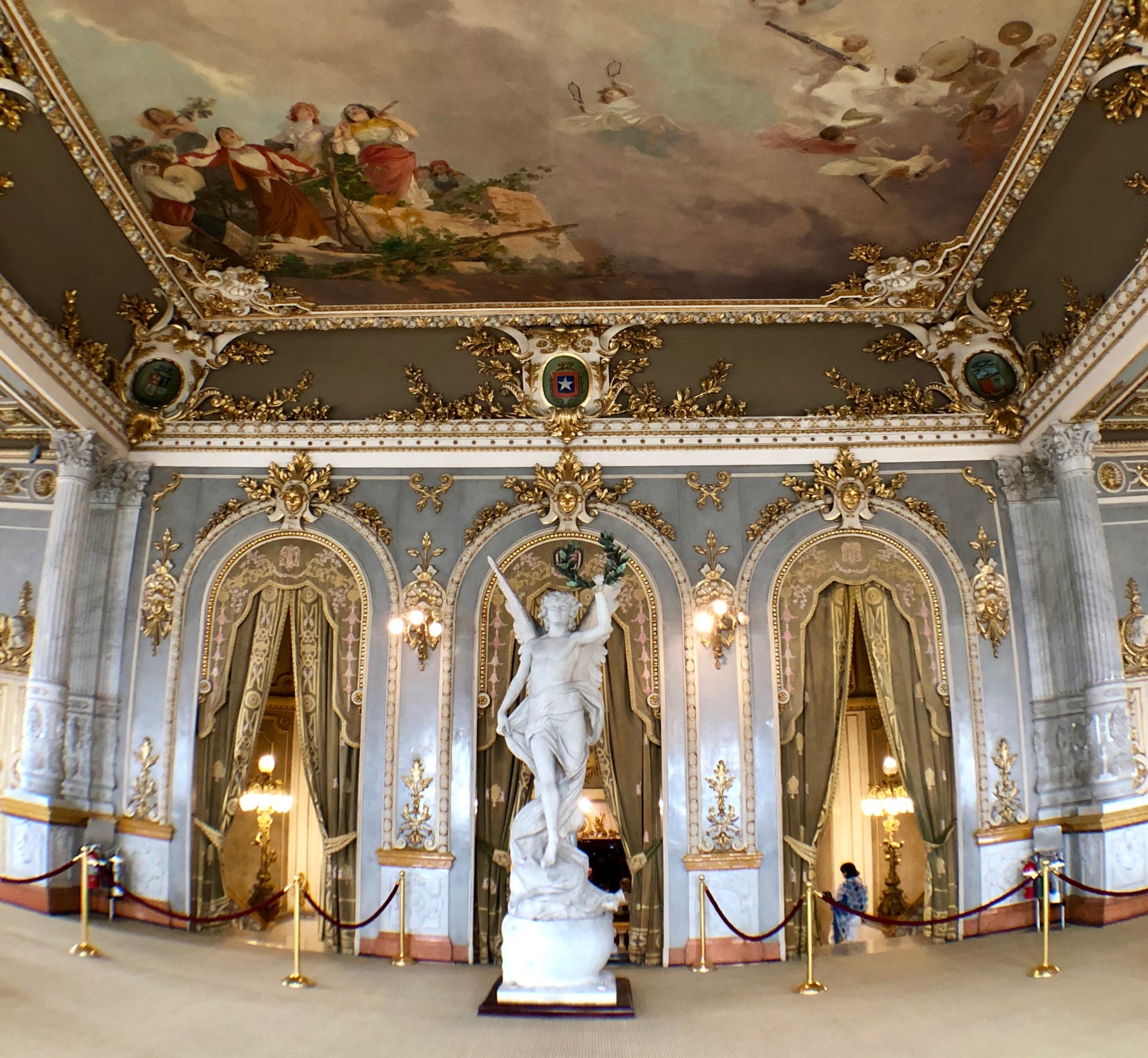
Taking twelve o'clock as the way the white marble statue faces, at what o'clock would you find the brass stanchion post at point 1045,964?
The brass stanchion post is roughly at 9 o'clock from the white marble statue.

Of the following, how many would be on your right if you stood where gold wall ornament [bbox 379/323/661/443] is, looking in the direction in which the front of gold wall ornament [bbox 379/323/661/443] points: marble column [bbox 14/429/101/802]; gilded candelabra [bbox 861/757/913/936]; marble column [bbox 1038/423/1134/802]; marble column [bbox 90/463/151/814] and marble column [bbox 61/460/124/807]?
3

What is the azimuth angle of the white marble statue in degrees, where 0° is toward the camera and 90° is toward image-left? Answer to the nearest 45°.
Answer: approximately 0°

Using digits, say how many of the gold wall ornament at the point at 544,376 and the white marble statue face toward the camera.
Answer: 2

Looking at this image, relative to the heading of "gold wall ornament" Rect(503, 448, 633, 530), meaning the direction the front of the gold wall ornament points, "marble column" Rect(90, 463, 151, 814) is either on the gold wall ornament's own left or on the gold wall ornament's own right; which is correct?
on the gold wall ornament's own right

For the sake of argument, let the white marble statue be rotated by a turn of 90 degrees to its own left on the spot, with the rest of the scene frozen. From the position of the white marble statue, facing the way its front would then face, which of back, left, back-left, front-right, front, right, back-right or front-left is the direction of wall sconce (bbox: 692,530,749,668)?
front-left

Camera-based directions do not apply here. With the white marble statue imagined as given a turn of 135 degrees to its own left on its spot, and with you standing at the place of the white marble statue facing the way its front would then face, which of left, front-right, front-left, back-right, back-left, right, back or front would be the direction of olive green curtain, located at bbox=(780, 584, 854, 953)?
front

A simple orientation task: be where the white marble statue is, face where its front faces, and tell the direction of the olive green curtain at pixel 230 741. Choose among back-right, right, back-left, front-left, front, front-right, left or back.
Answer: back-right

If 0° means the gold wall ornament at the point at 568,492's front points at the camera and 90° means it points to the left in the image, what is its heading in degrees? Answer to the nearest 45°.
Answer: approximately 0°

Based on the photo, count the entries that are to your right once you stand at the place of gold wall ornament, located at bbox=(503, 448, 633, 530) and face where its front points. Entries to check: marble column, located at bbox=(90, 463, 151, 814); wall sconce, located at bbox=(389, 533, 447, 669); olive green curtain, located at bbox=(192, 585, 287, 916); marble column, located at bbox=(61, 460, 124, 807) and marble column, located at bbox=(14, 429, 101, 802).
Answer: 5
